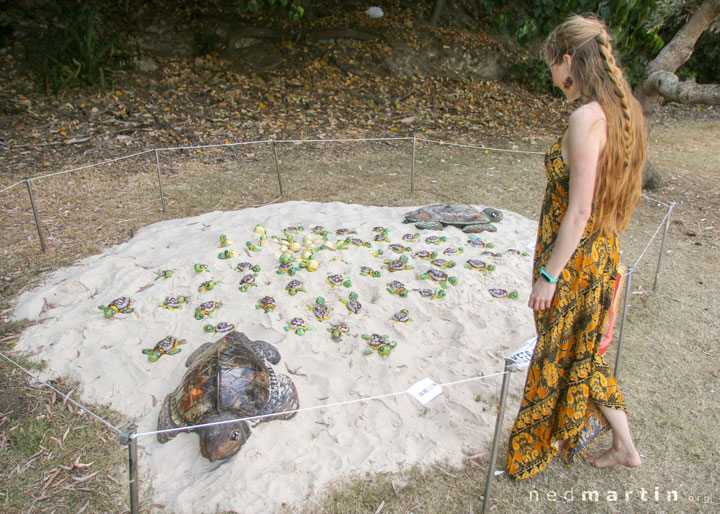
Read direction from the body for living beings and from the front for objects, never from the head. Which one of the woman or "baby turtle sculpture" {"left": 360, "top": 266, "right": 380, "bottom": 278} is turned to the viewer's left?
the woman

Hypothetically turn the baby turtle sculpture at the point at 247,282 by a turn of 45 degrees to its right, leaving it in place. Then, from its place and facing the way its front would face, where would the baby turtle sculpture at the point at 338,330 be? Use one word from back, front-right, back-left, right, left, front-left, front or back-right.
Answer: back-left

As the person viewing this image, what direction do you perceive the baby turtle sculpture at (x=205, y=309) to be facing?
facing the viewer and to the left of the viewer

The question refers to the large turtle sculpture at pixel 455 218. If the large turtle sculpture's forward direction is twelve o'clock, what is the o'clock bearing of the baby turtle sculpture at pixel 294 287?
The baby turtle sculpture is roughly at 4 o'clock from the large turtle sculpture.

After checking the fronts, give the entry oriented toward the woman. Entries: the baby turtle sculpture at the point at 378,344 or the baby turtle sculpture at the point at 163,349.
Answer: the baby turtle sculpture at the point at 378,344

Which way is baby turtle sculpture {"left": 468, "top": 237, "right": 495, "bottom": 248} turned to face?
to the viewer's right

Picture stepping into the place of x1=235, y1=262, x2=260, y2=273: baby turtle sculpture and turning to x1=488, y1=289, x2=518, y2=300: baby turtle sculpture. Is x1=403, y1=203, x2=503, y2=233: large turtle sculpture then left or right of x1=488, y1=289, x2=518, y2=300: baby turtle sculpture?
left

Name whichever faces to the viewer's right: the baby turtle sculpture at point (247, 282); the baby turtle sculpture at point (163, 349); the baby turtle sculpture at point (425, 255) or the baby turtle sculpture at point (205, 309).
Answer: the baby turtle sculpture at point (425, 255)

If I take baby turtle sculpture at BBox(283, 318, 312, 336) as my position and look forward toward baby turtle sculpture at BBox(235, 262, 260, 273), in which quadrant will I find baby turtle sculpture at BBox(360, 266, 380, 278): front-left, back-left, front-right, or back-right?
front-right

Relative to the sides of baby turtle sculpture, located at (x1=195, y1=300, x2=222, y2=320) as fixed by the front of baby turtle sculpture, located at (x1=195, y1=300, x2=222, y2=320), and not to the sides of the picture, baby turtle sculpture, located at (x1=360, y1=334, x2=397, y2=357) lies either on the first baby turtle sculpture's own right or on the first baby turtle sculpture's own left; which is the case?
on the first baby turtle sculpture's own left

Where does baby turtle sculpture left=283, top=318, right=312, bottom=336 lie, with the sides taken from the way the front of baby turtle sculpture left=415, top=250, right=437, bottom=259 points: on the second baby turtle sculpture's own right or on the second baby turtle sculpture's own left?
on the second baby turtle sculpture's own right

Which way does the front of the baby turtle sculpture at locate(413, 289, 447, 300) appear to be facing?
to the viewer's right

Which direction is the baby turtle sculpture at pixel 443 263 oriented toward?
to the viewer's right
